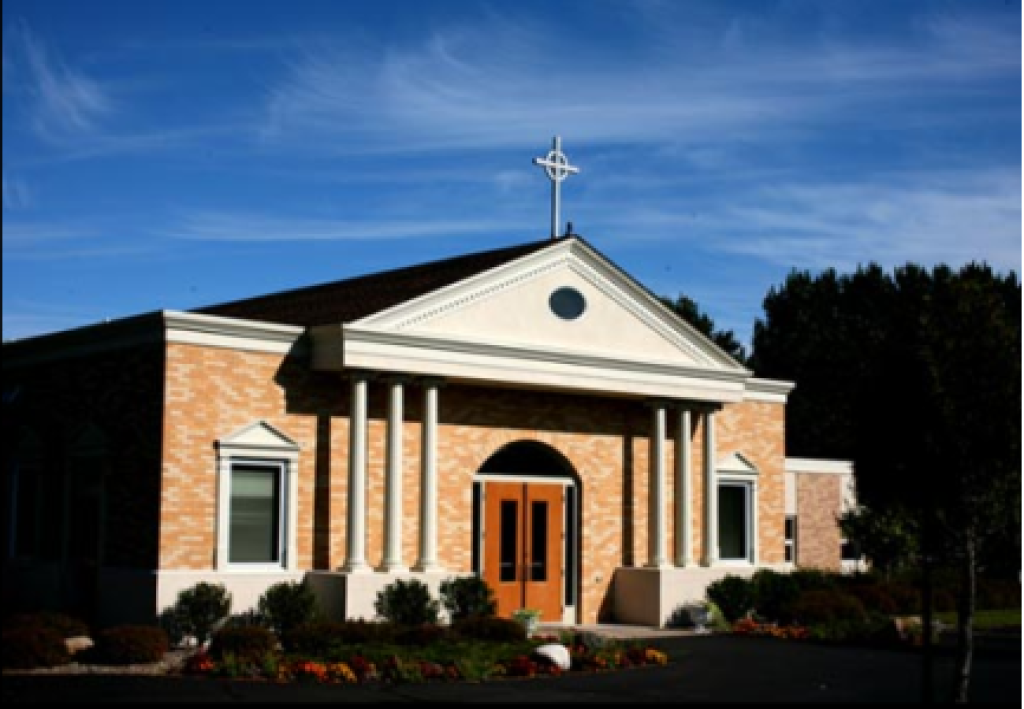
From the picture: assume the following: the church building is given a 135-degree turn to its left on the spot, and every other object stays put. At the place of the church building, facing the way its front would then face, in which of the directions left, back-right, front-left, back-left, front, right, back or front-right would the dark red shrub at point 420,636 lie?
back

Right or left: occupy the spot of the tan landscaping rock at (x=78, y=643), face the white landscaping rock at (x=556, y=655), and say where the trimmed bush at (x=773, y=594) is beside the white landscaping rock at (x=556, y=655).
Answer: left

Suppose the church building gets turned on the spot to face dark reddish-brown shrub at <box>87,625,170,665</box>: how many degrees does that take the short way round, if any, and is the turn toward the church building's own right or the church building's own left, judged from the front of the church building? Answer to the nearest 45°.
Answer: approximately 90° to the church building's own right

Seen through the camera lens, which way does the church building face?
facing the viewer and to the right of the viewer

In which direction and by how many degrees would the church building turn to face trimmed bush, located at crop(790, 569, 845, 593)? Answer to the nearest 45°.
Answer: approximately 90° to its left

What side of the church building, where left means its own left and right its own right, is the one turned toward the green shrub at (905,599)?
left

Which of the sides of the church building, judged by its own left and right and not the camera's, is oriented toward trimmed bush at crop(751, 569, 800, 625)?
left

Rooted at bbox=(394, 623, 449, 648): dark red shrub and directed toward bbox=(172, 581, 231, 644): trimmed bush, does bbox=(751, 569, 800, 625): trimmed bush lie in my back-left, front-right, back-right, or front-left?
back-right

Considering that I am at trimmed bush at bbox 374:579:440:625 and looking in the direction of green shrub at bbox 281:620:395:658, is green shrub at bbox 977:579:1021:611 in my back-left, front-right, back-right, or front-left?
back-left

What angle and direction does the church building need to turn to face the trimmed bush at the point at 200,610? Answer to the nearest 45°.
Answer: approximately 90° to its right

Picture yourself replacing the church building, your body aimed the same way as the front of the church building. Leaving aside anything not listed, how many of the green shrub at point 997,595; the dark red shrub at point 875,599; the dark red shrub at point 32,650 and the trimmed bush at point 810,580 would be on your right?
1

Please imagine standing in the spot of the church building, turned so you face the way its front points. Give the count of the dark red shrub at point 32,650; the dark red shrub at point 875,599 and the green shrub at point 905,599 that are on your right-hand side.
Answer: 1

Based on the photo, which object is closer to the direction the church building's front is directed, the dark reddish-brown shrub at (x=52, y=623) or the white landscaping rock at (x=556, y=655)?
the white landscaping rock

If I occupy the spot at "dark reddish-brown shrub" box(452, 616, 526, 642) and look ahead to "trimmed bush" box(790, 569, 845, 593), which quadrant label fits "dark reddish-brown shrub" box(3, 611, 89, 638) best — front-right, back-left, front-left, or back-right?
back-left

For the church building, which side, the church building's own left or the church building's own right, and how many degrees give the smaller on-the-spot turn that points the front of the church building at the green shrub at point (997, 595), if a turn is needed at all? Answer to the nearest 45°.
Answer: approximately 90° to the church building's own left

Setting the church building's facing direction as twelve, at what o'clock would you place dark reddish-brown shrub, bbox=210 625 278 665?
The dark reddish-brown shrub is roughly at 2 o'clock from the church building.
